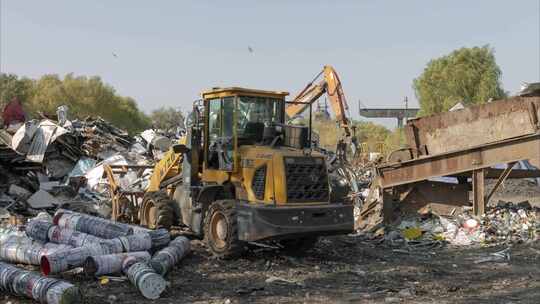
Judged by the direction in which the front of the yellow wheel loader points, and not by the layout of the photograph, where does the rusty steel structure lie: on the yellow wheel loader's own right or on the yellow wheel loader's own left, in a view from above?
on the yellow wheel loader's own right

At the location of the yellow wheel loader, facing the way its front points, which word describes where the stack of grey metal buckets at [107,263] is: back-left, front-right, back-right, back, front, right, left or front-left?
left

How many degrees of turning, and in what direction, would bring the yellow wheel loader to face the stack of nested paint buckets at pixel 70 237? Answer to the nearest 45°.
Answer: approximately 45° to its left

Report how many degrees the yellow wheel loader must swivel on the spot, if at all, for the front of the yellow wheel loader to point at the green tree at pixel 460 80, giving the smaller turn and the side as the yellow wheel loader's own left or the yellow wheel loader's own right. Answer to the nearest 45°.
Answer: approximately 90° to the yellow wheel loader's own right

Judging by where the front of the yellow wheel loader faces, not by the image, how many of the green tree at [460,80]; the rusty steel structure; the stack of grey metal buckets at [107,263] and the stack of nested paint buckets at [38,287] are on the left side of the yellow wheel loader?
2

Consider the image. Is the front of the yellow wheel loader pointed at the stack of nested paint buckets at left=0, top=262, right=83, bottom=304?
no

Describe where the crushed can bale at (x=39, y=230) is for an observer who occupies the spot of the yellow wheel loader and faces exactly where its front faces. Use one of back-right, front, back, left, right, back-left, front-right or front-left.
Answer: front-left

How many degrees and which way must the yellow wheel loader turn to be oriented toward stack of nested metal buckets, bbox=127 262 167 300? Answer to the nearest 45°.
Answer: approximately 90° to its left

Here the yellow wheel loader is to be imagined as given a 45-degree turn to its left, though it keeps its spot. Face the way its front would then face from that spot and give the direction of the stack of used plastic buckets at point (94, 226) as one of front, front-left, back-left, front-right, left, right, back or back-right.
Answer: front

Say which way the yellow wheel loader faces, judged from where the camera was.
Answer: facing away from the viewer and to the left of the viewer

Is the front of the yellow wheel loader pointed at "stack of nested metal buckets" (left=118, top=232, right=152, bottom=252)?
no

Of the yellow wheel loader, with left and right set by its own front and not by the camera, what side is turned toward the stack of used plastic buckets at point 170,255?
left
